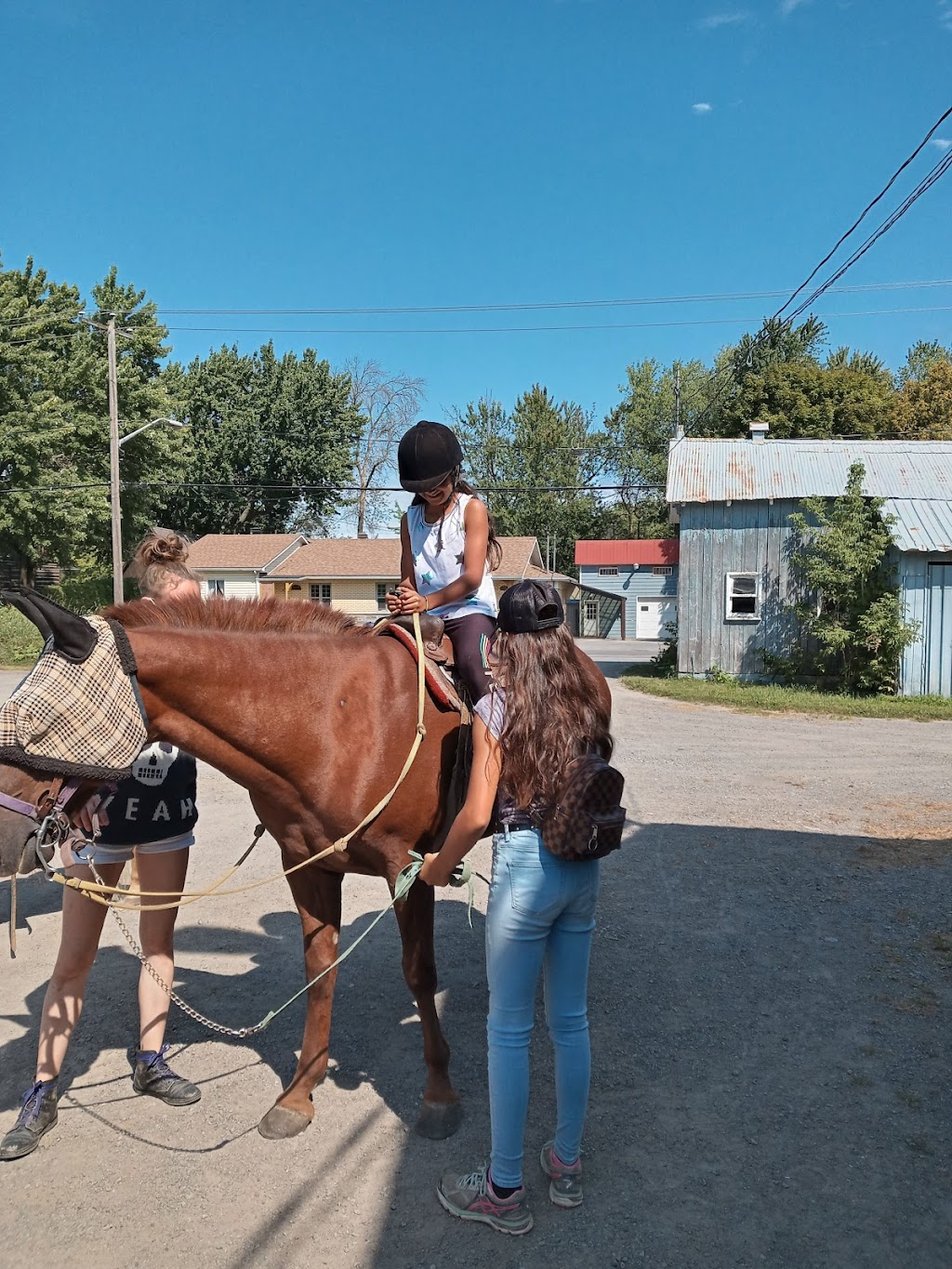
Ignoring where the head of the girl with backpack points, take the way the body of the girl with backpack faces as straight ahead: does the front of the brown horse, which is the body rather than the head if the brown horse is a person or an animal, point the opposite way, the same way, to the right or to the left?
to the left

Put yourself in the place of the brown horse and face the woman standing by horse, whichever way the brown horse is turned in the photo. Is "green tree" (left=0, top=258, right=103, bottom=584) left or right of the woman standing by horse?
right

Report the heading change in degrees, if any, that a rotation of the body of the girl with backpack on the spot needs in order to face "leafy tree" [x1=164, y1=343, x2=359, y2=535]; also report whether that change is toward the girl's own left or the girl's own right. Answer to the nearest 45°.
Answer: approximately 45° to the girl's own right

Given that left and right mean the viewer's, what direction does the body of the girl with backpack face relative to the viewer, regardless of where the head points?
facing away from the viewer and to the left of the viewer

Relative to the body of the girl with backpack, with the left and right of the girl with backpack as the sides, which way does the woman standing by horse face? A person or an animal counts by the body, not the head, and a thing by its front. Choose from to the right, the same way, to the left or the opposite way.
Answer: the opposite way

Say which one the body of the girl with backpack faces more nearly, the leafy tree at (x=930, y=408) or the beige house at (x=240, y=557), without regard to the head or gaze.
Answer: the beige house

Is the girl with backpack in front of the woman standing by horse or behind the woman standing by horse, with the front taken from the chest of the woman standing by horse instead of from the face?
in front

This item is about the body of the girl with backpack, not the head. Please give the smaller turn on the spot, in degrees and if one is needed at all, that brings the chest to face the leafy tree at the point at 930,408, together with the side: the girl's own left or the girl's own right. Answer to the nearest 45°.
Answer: approximately 90° to the girl's own right

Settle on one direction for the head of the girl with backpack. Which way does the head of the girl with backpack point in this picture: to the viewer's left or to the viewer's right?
to the viewer's left

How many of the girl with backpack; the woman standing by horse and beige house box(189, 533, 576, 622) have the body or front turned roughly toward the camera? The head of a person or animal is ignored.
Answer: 2

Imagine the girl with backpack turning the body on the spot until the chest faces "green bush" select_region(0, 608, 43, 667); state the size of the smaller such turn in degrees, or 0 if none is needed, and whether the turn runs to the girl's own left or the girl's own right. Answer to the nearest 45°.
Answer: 0° — they already face it

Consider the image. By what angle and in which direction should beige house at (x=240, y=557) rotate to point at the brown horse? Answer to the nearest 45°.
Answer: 0° — it already faces it
